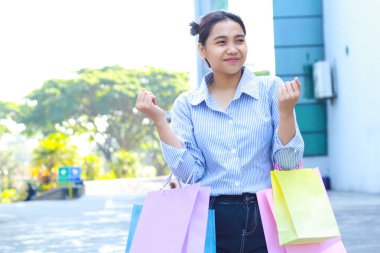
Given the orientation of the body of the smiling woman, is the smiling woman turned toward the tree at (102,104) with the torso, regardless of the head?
no

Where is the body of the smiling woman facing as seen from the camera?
toward the camera
